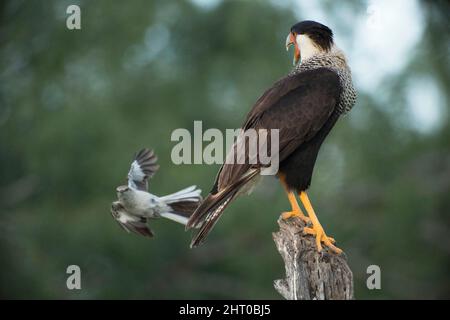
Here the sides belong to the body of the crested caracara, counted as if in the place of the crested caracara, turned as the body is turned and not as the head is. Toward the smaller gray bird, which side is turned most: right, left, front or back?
back

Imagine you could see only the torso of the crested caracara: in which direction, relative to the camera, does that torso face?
to the viewer's right
